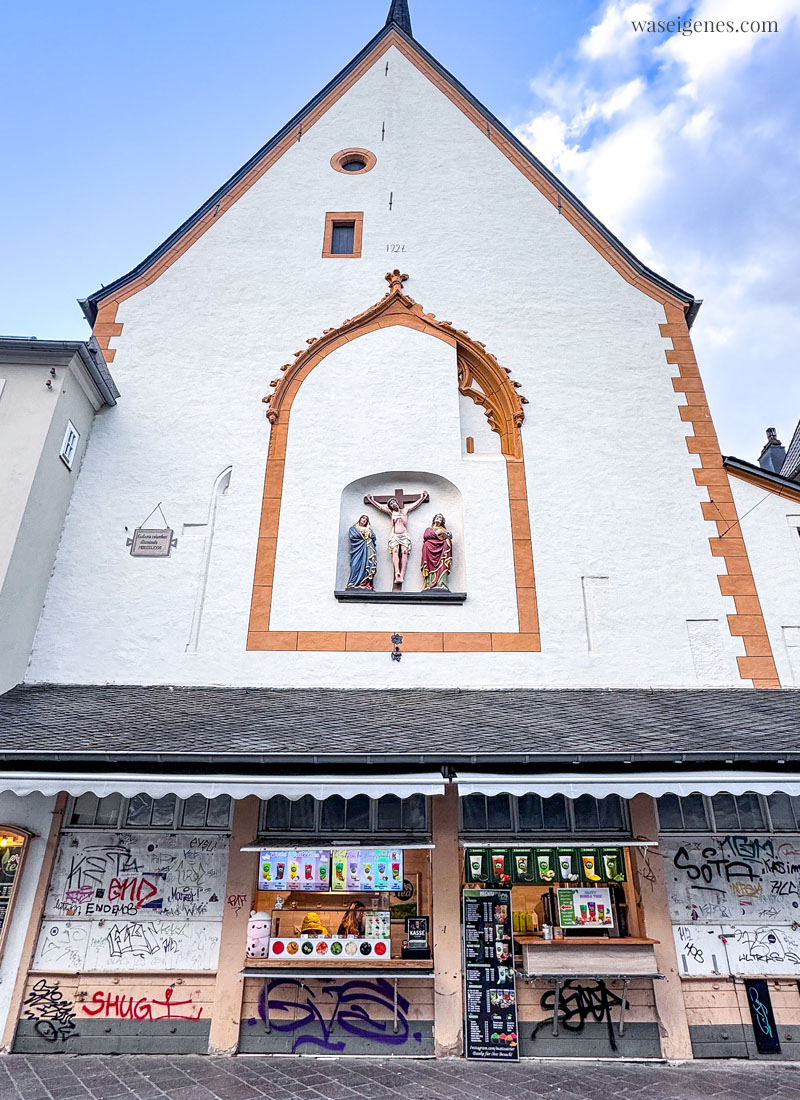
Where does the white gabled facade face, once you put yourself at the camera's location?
facing the viewer

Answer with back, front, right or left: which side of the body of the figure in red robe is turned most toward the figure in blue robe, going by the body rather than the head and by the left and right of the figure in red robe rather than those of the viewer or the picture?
right

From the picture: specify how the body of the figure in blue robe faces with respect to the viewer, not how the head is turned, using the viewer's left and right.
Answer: facing the viewer and to the right of the viewer

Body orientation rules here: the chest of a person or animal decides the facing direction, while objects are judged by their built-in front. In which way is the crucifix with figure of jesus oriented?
toward the camera

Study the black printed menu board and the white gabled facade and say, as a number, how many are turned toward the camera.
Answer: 2

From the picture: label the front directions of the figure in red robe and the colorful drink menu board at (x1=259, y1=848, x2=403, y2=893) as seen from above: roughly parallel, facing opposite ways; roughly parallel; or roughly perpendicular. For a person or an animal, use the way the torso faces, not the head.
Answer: roughly parallel

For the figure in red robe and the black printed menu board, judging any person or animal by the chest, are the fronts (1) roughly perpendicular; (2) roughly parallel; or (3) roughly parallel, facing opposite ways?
roughly parallel

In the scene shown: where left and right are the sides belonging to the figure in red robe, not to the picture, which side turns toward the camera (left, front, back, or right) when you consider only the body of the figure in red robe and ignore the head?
front
